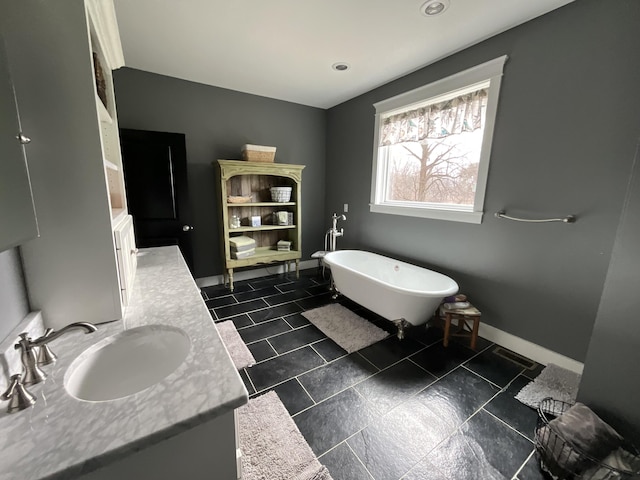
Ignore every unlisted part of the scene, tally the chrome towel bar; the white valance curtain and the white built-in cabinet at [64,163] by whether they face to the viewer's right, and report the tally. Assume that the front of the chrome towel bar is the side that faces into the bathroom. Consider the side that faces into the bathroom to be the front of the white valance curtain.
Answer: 1

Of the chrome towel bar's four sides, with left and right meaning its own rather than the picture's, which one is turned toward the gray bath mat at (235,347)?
front

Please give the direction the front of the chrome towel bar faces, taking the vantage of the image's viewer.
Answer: facing the viewer and to the left of the viewer

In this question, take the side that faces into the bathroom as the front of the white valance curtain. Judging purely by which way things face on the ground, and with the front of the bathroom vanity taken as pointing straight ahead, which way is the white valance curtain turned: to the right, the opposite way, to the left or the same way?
the opposite way

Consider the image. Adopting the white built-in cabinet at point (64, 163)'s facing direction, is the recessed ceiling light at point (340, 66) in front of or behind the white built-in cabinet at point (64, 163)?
in front

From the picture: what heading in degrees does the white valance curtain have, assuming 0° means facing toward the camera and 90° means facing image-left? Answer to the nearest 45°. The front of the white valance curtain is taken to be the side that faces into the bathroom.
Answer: approximately 45°

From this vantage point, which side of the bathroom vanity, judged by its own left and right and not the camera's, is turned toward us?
right

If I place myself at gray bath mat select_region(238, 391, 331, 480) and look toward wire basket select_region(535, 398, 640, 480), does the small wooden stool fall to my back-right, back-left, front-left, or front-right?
front-left

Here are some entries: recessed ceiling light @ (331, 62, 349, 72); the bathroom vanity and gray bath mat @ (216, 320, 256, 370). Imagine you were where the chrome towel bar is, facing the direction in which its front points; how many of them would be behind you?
0

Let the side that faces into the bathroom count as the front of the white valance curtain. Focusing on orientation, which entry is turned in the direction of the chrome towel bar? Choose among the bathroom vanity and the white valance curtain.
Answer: the bathroom vanity

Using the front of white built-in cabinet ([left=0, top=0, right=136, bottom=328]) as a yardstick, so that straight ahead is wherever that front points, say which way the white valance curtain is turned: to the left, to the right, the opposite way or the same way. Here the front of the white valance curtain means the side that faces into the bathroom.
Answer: the opposite way

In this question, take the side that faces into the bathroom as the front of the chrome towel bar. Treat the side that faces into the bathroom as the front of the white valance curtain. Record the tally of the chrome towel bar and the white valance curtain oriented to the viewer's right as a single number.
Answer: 0

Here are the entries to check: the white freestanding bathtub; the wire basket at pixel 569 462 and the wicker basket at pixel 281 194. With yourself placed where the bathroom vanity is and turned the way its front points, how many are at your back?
0

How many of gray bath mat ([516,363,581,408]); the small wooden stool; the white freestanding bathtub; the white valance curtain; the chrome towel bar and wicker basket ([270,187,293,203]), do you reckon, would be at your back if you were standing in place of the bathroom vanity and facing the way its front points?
0

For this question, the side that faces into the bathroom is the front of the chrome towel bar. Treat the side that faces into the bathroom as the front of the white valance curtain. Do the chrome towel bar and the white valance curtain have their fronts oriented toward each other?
no

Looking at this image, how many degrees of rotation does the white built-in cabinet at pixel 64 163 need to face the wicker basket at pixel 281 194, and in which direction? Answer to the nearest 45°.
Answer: approximately 45° to its left

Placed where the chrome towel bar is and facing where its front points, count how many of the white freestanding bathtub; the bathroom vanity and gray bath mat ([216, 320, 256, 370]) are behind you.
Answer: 0
